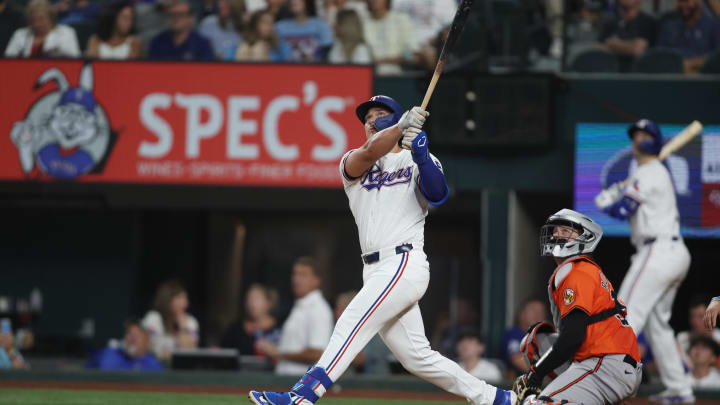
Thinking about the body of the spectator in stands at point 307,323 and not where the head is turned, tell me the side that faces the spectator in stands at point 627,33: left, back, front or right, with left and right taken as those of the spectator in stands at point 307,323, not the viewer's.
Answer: back

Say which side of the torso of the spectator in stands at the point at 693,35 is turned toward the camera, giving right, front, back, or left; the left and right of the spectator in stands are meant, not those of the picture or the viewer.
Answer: front

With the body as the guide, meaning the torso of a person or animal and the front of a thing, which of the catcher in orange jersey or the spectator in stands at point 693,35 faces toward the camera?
the spectator in stands

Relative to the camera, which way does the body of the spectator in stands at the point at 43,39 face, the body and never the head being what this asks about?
toward the camera

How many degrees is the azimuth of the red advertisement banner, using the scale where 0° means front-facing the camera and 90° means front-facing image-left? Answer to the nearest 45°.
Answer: approximately 0°

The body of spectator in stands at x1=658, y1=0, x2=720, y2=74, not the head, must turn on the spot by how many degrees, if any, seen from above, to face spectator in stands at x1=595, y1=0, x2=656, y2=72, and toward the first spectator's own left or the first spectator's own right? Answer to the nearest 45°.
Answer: approximately 90° to the first spectator's own right

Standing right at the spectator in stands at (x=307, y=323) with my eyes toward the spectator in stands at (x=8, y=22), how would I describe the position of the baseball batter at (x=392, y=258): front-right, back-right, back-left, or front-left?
back-left

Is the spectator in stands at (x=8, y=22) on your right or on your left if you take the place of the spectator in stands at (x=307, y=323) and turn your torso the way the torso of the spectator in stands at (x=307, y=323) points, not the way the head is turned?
on your right

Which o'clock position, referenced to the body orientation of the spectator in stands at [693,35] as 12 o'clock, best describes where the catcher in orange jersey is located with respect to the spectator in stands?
The catcher in orange jersey is roughly at 12 o'clock from the spectator in stands.

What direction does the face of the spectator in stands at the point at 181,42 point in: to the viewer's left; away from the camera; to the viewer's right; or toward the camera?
toward the camera

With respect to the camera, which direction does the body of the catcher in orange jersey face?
to the viewer's left

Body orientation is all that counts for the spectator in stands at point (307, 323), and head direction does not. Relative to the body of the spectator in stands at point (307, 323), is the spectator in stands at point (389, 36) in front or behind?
behind

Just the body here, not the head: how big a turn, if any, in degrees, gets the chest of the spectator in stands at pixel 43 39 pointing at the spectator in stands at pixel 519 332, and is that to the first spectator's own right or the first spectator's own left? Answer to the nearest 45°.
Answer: approximately 45° to the first spectator's own left

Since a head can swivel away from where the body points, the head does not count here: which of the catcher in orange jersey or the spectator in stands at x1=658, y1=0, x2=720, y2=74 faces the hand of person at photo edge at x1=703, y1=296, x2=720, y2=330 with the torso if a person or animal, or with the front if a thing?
the spectator in stands at x1=658, y1=0, x2=720, y2=74

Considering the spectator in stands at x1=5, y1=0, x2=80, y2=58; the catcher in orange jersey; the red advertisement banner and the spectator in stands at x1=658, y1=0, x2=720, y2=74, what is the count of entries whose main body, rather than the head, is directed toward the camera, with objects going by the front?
3

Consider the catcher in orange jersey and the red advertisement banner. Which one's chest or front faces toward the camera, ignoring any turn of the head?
the red advertisement banner

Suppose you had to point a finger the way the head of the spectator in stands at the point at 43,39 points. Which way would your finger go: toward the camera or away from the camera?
toward the camera

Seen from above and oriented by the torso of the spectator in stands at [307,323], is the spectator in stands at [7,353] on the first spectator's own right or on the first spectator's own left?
on the first spectator's own right
